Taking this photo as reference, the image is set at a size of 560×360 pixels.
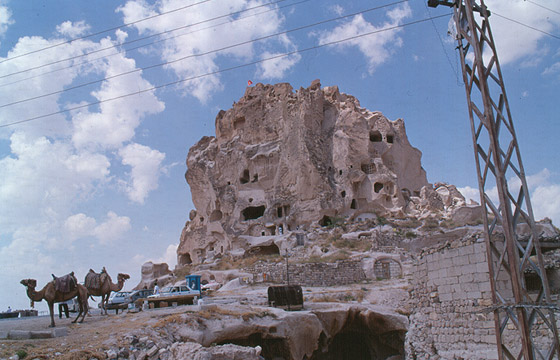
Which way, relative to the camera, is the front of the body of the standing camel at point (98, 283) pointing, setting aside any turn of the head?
to the viewer's right

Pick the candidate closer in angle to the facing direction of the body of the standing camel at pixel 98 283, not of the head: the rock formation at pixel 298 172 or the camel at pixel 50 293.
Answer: the rock formation

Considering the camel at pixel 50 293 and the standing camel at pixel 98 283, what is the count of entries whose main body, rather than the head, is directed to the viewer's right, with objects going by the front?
1

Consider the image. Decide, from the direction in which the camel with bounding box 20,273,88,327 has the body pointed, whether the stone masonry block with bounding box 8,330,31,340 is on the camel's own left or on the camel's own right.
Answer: on the camel's own left

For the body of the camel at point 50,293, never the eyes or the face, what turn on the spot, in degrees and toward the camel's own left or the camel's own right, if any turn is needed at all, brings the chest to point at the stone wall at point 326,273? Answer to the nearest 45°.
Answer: approximately 135° to the camel's own right

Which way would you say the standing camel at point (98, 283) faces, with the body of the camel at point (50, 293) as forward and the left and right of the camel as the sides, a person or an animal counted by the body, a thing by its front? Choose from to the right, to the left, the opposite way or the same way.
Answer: the opposite way

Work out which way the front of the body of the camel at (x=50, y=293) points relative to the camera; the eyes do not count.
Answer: to the viewer's left

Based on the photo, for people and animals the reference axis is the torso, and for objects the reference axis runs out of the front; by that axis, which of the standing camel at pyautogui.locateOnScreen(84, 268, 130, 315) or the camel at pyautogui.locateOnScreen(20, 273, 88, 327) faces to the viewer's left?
the camel
